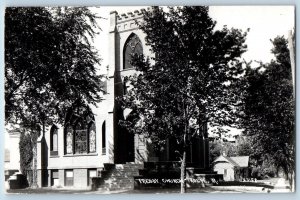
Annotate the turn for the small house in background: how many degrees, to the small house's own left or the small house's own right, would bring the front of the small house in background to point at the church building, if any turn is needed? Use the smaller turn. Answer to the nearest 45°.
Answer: approximately 45° to the small house's own right

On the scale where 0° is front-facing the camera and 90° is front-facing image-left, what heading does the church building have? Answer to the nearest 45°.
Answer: approximately 315°

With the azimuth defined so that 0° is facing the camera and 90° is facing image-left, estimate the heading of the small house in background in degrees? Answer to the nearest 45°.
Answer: approximately 45°

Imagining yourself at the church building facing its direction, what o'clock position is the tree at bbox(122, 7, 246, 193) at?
The tree is roughly at 11 o'clock from the church building.
